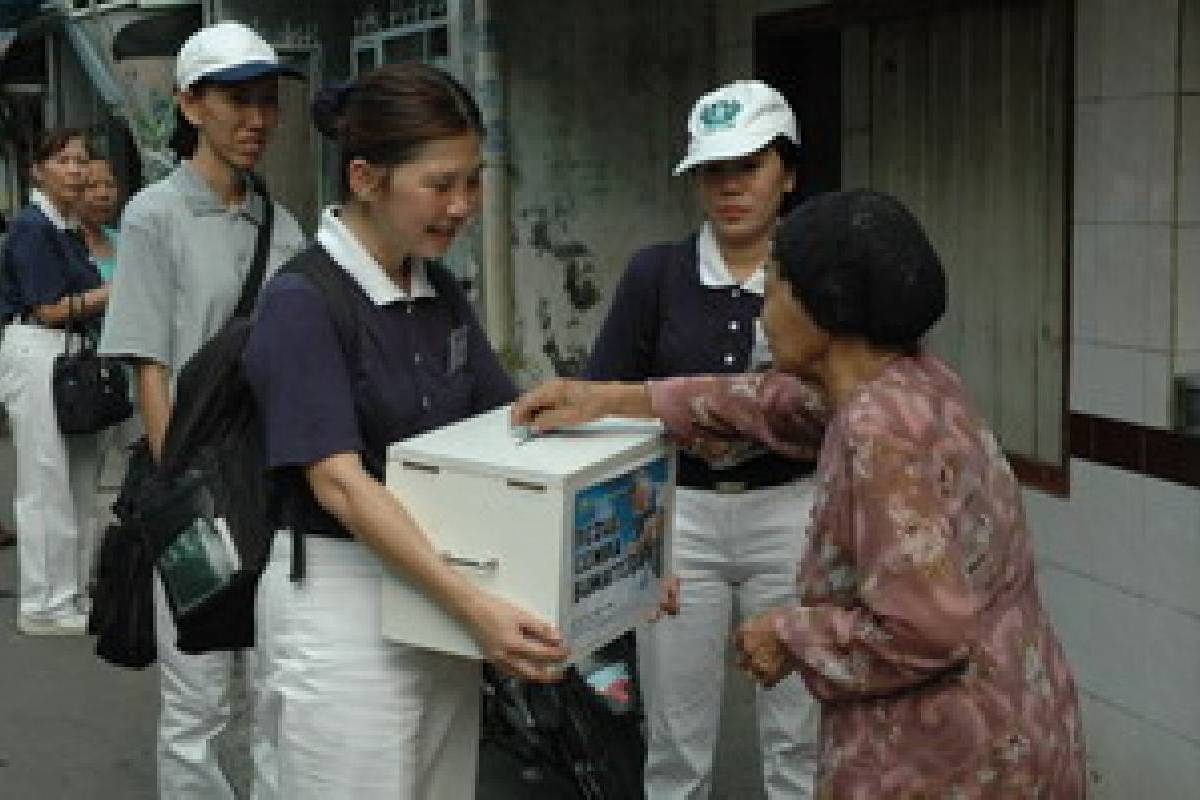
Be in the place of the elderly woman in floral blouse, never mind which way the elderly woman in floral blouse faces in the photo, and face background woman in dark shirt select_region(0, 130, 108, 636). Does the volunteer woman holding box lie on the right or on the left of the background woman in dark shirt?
left

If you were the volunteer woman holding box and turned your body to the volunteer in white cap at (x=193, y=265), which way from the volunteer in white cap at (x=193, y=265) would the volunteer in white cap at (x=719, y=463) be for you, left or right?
right

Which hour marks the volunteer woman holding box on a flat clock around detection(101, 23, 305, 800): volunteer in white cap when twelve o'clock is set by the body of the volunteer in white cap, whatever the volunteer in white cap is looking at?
The volunteer woman holding box is roughly at 1 o'clock from the volunteer in white cap.

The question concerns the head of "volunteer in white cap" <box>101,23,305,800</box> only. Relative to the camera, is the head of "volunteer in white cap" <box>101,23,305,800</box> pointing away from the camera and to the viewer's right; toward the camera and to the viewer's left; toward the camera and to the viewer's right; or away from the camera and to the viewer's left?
toward the camera and to the viewer's right

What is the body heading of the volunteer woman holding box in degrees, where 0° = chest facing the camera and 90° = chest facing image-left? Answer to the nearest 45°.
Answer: approximately 315°

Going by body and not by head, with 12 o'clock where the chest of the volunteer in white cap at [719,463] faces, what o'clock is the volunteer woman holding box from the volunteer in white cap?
The volunteer woman holding box is roughly at 1 o'clock from the volunteer in white cap.

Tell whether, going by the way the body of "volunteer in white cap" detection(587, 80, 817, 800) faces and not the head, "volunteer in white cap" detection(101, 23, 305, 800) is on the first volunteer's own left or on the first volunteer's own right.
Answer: on the first volunteer's own right

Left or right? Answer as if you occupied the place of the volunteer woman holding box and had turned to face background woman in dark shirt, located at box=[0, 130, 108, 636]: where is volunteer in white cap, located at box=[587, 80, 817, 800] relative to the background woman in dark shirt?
right

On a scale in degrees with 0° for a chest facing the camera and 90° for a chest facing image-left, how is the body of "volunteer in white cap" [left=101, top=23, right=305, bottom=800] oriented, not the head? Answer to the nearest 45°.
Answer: approximately 315°

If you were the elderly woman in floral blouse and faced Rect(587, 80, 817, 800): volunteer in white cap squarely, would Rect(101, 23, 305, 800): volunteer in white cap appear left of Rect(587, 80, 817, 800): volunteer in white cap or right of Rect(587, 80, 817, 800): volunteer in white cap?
left

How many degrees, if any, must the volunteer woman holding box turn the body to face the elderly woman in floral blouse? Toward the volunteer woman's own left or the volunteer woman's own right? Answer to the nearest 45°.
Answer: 0° — they already face them

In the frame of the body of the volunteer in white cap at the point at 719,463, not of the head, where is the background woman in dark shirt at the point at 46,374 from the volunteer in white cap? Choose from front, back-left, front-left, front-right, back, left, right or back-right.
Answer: back-right

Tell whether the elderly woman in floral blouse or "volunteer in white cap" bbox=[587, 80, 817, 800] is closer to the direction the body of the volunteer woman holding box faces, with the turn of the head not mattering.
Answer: the elderly woman in floral blouse

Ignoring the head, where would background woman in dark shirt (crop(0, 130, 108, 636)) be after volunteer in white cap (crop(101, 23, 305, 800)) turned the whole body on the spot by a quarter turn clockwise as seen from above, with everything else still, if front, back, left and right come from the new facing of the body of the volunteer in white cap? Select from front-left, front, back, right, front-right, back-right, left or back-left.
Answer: back-right

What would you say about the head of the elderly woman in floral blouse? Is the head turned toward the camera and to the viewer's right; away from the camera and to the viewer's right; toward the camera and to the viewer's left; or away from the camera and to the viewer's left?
away from the camera and to the viewer's left
